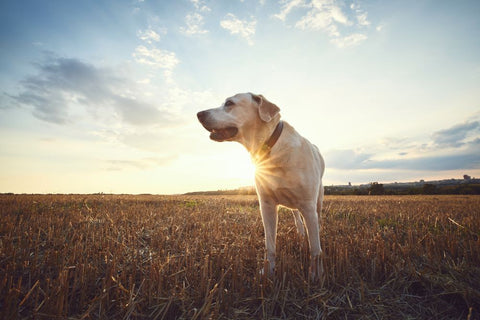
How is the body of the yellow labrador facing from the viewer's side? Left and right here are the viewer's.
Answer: facing the viewer and to the left of the viewer

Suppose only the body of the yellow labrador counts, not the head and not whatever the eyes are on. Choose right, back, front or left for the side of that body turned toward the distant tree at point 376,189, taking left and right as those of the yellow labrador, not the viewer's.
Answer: back
